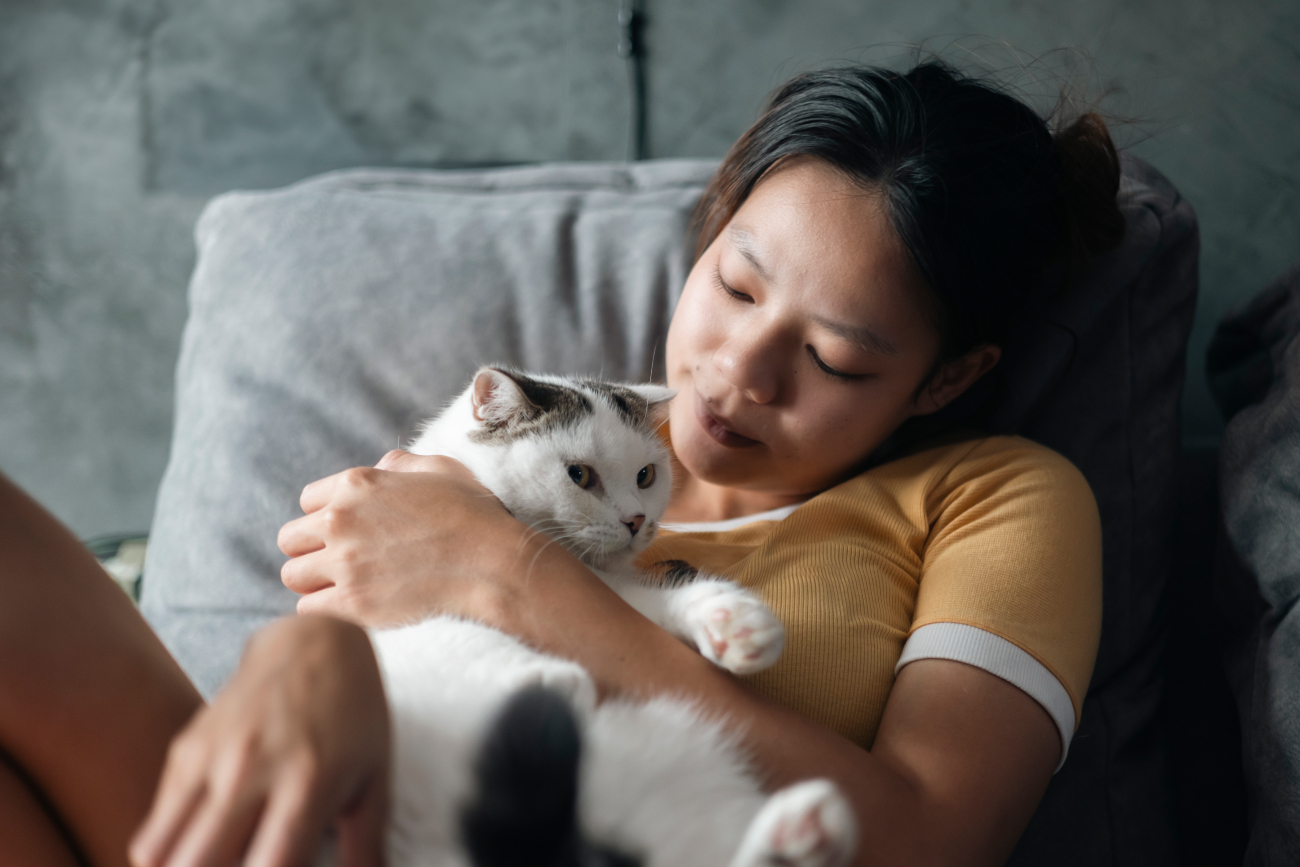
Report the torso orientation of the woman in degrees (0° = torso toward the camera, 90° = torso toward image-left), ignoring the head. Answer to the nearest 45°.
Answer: approximately 45°

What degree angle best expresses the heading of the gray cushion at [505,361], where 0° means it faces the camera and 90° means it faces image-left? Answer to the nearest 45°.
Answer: approximately 0°

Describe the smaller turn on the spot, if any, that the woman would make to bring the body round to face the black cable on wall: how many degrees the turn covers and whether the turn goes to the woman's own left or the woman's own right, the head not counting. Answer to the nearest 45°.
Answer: approximately 135° to the woman's own right
